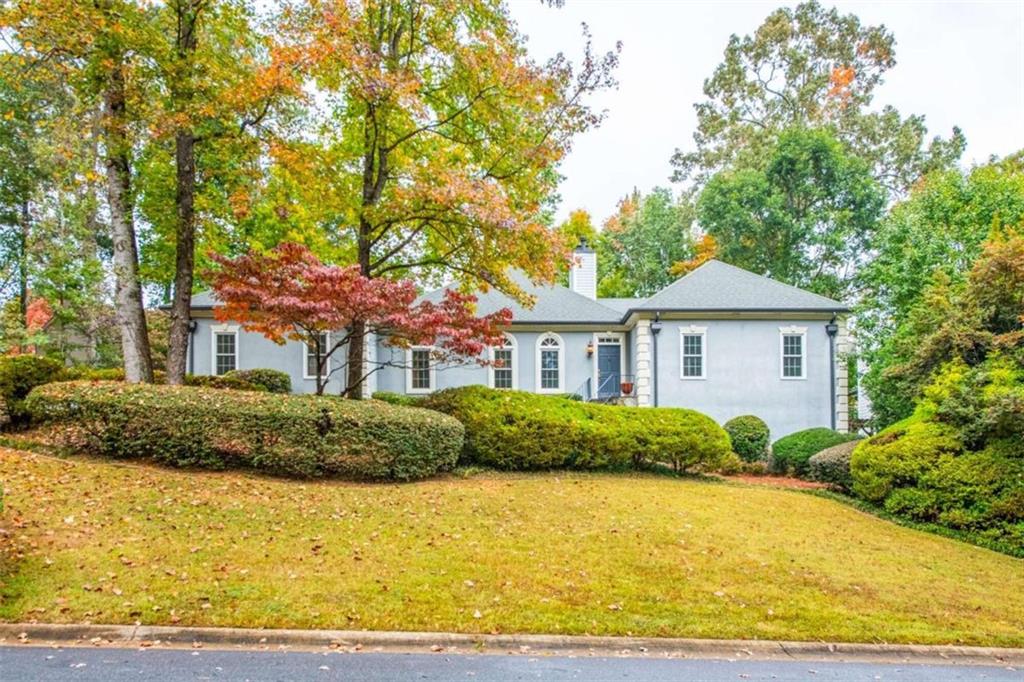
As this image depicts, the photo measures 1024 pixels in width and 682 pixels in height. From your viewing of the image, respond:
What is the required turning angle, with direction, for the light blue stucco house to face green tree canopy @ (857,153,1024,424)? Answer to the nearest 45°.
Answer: approximately 45° to its left

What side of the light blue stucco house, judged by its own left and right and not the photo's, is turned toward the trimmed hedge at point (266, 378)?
right

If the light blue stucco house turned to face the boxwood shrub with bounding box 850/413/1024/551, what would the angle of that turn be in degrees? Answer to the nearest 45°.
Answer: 0° — it already faces it

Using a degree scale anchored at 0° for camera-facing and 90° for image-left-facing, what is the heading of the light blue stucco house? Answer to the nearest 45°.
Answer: approximately 0°

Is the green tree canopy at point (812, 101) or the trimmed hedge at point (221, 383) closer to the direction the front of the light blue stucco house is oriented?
the trimmed hedge

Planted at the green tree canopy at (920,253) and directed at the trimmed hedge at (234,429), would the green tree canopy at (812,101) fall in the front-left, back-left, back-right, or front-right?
back-right

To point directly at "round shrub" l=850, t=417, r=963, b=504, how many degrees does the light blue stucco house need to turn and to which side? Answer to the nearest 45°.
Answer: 0° — it already faces it

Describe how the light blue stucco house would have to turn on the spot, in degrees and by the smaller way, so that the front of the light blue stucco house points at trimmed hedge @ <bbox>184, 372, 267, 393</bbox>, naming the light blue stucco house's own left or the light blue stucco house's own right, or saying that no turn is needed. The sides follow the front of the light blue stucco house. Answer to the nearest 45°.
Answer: approximately 90° to the light blue stucco house's own right
